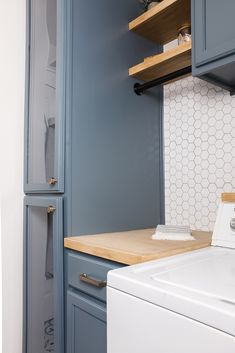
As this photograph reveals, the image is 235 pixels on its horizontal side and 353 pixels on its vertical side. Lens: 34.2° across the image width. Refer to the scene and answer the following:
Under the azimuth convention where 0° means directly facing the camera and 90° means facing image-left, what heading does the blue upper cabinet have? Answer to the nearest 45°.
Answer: approximately 45°

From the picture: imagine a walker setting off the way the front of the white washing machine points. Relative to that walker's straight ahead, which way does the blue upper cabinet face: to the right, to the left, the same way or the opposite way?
the same way

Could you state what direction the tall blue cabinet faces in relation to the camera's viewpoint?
facing the viewer and to the left of the viewer

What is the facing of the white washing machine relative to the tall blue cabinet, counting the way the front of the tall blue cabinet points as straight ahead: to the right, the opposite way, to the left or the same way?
the same way

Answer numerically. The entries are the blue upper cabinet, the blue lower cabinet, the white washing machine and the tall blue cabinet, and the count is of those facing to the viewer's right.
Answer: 0

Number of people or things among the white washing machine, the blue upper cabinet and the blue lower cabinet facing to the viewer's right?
0

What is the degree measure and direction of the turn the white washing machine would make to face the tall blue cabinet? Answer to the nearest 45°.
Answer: approximately 90° to its right

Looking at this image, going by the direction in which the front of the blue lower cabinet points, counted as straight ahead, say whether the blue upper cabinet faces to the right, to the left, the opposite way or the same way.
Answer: the same way

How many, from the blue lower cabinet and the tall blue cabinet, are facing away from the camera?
0

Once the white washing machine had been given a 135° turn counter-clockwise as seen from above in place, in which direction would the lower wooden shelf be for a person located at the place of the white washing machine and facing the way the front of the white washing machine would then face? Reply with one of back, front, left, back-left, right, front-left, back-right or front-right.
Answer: left
